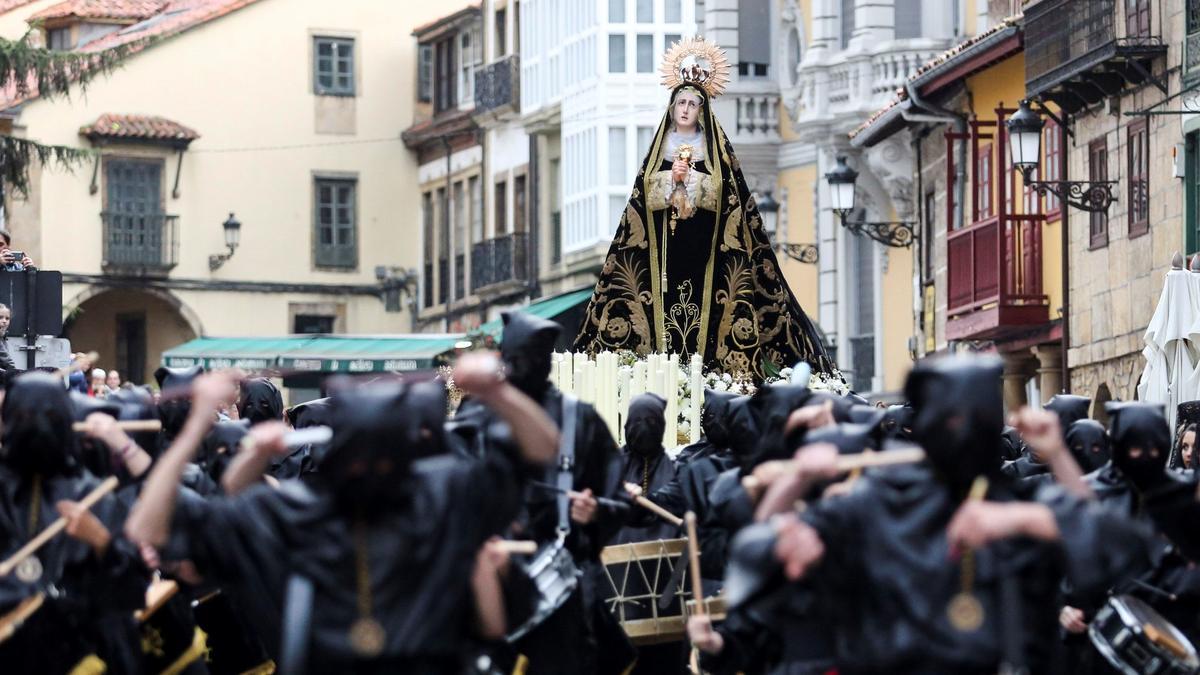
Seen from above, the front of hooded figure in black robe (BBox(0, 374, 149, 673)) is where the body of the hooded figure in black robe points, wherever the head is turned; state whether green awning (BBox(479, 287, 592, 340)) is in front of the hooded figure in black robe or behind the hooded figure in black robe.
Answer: behind

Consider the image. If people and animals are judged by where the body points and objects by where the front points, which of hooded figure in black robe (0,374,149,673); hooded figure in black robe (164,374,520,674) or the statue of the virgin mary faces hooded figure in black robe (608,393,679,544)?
the statue of the virgin mary

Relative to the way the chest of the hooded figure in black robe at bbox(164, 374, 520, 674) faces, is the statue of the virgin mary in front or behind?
behind

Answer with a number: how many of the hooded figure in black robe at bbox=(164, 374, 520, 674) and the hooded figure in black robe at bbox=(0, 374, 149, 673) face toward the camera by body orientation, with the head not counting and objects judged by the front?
2

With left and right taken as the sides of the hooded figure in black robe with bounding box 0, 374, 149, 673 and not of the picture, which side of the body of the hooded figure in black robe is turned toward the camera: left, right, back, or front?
front

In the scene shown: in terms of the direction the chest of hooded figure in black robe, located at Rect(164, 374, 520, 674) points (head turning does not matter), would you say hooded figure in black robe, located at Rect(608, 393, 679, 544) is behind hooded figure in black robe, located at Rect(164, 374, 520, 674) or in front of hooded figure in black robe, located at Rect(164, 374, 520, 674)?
behind

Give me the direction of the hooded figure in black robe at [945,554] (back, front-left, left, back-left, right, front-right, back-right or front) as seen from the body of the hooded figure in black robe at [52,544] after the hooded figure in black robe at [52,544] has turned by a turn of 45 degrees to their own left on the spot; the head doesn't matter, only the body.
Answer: front

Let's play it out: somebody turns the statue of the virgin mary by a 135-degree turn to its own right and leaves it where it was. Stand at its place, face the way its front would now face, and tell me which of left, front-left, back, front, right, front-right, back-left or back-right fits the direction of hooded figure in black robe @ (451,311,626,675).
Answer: back-left

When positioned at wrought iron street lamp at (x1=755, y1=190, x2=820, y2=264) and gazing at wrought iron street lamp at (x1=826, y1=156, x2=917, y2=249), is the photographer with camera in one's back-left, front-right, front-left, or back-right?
front-right

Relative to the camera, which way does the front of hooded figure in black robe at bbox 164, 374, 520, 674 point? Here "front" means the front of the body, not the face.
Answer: toward the camera

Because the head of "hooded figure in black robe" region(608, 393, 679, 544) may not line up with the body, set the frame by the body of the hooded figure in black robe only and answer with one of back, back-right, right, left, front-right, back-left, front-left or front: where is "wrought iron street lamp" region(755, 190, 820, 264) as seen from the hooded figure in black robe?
back

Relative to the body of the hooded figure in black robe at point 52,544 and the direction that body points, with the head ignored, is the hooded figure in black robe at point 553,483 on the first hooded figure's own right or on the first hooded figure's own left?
on the first hooded figure's own left

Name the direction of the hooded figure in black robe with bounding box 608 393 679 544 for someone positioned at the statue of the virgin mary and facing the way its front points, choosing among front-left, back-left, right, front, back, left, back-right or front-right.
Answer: front

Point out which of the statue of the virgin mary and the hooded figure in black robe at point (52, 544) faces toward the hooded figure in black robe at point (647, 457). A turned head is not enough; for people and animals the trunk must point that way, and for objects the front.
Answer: the statue of the virgin mary

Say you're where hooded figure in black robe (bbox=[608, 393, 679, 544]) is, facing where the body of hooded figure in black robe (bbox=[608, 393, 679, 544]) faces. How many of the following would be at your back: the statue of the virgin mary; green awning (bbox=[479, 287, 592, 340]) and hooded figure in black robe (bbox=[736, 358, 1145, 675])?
2
